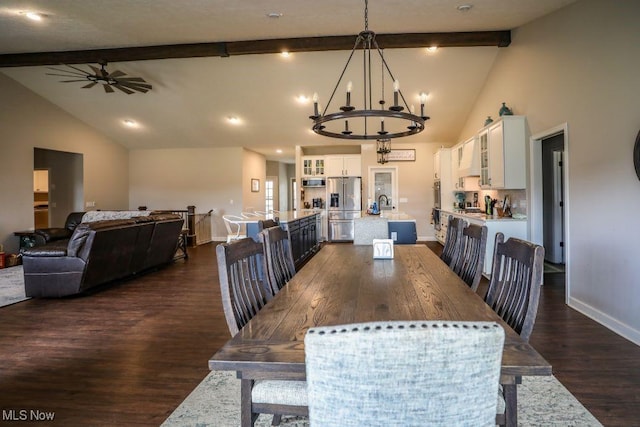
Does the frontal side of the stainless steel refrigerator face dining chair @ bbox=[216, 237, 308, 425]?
yes

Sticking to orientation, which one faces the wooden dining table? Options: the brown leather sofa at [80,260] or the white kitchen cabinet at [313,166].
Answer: the white kitchen cabinet

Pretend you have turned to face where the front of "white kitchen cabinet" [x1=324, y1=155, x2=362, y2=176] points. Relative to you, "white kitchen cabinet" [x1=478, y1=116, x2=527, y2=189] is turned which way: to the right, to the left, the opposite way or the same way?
to the right

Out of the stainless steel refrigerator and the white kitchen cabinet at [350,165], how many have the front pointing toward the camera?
2

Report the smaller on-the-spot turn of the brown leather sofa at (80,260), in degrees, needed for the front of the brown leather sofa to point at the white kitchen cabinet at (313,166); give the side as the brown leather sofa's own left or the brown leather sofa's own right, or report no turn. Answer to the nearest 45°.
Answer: approximately 90° to the brown leather sofa's own right

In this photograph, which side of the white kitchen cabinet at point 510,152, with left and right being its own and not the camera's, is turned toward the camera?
left

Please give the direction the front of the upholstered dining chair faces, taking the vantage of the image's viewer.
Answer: facing away from the viewer

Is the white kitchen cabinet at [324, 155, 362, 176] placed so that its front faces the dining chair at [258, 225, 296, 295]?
yes

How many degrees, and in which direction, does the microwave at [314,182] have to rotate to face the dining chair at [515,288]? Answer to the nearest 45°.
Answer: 0° — it already faces it

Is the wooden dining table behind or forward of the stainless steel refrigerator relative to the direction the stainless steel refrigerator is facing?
forward

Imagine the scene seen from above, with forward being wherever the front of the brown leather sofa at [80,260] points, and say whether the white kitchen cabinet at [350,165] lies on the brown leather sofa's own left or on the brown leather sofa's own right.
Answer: on the brown leather sofa's own right

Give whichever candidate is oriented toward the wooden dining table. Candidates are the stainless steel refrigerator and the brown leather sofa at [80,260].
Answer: the stainless steel refrigerator
